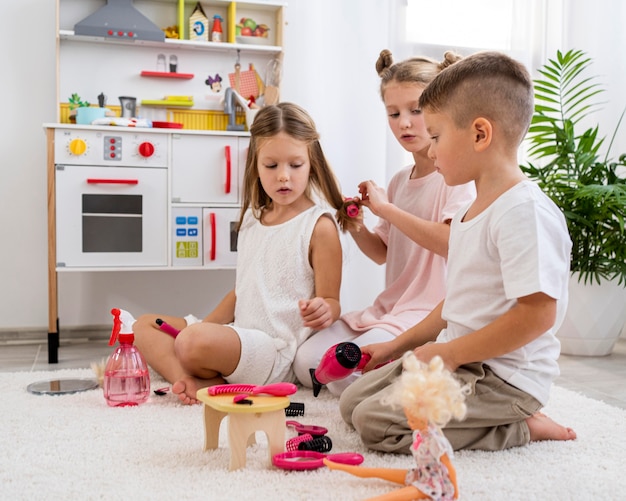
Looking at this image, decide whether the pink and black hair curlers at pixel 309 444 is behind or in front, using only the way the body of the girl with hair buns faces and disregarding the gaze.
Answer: in front

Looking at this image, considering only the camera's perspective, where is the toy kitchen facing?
facing the viewer

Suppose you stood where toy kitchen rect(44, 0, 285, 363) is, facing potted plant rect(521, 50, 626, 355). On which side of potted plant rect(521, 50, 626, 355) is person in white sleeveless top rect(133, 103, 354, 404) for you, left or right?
right

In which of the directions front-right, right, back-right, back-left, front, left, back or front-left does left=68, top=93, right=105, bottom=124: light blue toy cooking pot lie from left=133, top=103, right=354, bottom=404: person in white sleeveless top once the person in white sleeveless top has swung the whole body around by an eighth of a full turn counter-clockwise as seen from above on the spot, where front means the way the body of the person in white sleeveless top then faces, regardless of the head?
back-right

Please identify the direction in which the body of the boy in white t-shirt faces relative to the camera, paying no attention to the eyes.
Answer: to the viewer's left

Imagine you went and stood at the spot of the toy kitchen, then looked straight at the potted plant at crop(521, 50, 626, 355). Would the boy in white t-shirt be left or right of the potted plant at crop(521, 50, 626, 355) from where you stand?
right

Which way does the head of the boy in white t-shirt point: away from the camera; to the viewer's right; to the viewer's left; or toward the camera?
to the viewer's left

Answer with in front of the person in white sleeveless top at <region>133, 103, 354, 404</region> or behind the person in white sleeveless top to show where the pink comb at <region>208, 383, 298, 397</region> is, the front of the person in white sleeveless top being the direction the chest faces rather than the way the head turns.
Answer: in front

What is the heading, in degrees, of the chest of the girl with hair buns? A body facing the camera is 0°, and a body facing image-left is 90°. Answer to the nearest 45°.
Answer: approximately 45°

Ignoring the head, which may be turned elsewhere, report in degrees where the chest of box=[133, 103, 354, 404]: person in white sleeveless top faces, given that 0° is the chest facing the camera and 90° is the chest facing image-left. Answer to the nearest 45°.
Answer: approximately 45°

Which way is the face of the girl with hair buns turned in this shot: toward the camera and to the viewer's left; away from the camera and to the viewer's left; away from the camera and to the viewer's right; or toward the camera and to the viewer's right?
toward the camera and to the viewer's left

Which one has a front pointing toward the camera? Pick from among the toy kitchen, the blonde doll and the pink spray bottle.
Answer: the toy kitchen

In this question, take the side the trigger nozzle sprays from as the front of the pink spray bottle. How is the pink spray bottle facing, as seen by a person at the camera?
facing to the left of the viewer

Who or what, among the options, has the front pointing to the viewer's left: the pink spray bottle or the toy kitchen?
the pink spray bottle
